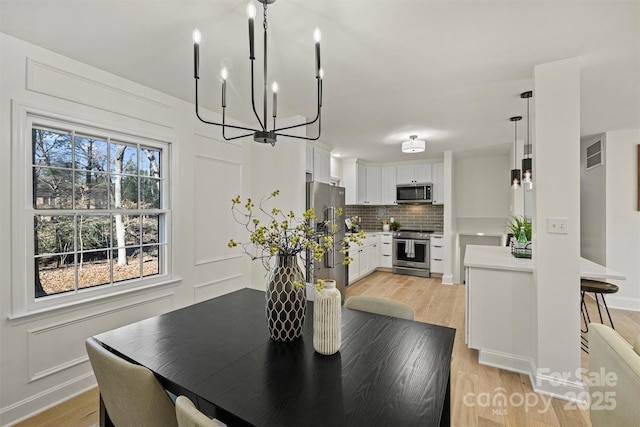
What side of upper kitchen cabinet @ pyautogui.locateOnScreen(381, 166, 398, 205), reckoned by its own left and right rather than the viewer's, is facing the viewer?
front

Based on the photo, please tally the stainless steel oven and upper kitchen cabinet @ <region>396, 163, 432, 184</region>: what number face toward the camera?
2

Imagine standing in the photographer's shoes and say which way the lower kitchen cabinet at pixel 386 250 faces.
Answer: facing the viewer

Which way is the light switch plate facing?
toward the camera

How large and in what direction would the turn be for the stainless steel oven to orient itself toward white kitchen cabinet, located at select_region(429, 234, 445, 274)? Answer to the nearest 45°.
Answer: approximately 90° to its left

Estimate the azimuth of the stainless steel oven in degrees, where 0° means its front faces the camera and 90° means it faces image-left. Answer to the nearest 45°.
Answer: approximately 0°

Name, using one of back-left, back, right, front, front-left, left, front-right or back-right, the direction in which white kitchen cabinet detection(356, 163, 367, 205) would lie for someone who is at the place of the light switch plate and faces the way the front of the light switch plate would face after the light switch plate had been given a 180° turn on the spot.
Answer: front-left

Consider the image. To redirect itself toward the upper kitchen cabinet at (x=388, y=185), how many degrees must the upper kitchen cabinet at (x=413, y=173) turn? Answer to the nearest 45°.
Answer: approximately 90° to its right

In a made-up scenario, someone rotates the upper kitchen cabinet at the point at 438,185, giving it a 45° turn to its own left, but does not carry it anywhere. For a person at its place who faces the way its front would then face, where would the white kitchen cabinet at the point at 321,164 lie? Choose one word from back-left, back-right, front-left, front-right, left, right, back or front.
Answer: right

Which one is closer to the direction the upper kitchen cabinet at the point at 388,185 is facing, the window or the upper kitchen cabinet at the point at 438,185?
the window

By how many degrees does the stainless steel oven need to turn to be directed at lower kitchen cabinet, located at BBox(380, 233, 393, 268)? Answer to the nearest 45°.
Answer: approximately 90° to its right

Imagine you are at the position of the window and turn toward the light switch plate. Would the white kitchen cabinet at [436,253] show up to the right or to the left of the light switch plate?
left

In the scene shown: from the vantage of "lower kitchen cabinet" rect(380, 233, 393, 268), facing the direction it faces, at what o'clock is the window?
The window is roughly at 1 o'clock from the lower kitchen cabinet.
